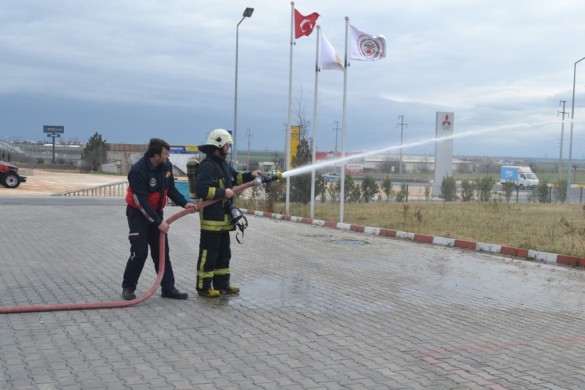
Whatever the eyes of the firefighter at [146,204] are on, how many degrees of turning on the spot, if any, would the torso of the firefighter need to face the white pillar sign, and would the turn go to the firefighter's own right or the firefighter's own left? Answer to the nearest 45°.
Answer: approximately 90° to the firefighter's own left

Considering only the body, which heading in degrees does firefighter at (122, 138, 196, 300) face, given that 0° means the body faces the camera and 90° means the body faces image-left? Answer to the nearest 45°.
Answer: approximately 315°

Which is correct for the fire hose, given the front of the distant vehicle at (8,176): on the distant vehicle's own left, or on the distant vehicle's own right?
on the distant vehicle's own right

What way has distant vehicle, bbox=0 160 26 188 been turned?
to the viewer's right

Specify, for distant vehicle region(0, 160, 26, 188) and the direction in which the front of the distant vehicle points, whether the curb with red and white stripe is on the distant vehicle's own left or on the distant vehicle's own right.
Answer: on the distant vehicle's own right

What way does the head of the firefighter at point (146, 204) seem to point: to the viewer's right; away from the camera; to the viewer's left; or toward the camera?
to the viewer's right

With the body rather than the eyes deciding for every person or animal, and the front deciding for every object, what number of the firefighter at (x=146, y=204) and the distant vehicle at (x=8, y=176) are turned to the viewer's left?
0

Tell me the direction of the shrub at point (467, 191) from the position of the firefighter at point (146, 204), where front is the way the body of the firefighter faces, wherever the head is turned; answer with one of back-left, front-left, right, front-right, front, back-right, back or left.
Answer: left
